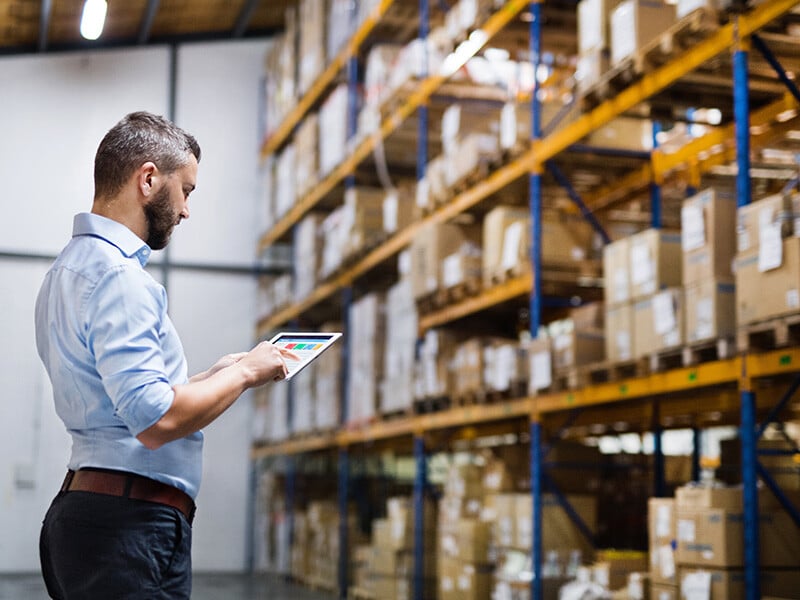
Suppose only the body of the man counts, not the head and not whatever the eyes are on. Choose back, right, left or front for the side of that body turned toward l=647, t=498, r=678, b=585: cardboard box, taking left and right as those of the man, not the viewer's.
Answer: front

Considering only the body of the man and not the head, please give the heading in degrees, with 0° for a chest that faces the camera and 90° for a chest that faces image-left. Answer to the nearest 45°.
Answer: approximately 225°

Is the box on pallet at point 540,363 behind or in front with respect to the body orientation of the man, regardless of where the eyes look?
in front

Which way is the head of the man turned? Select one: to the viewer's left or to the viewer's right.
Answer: to the viewer's right

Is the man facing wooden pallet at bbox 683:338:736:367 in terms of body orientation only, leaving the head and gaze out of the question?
yes

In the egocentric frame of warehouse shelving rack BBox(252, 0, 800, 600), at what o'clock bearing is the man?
The man is roughly at 11 o'clock from the warehouse shelving rack.

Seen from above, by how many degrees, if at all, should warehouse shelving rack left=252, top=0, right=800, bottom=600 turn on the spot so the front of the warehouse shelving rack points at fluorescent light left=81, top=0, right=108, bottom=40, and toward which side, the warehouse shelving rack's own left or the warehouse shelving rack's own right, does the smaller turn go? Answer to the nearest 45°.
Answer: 0° — it already faces it

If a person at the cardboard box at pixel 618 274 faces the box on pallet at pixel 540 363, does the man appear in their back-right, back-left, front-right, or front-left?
back-left

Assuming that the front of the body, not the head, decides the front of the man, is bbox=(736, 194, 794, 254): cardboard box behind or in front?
in front

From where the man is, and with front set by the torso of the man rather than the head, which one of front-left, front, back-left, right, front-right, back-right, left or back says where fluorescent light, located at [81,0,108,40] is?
front-left

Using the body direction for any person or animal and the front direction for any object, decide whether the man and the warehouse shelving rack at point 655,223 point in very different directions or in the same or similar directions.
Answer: very different directions
